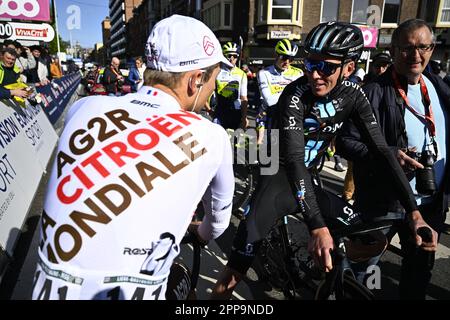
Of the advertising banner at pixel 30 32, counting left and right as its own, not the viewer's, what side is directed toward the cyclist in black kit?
front

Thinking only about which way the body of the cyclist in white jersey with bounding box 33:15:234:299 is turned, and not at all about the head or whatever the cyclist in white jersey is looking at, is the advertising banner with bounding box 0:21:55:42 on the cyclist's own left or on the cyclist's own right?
on the cyclist's own left

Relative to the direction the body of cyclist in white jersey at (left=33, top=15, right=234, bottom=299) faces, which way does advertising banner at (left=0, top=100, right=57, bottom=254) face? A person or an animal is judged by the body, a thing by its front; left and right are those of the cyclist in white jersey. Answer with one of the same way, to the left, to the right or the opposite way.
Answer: to the right

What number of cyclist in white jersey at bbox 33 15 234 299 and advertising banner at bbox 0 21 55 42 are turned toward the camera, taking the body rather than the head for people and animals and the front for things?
1

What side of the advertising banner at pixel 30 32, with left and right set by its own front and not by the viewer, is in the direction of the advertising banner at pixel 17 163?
front

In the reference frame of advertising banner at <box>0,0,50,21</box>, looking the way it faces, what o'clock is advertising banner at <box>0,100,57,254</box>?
advertising banner at <box>0,100,57,254</box> is roughly at 12 o'clock from advertising banner at <box>0,0,50,21</box>.

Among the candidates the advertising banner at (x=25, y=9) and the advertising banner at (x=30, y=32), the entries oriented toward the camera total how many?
2

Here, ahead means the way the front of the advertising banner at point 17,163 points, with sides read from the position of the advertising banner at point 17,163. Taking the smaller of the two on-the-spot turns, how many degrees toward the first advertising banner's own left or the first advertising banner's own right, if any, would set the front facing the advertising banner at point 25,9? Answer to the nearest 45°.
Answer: approximately 135° to the first advertising banner's own left

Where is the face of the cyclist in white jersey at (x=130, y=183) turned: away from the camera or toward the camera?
away from the camera
